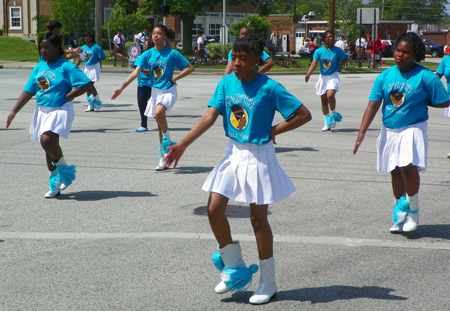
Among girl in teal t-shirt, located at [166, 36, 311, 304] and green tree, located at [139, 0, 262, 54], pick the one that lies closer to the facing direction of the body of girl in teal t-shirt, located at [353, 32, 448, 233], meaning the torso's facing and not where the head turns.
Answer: the girl in teal t-shirt

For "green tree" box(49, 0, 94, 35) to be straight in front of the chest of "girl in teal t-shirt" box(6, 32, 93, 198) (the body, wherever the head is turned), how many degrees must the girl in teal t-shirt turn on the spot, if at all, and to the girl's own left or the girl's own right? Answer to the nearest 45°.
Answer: approximately 135° to the girl's own right

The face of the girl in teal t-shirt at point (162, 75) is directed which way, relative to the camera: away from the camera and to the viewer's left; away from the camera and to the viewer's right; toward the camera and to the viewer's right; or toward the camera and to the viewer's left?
toward the camera and to the viewer's left

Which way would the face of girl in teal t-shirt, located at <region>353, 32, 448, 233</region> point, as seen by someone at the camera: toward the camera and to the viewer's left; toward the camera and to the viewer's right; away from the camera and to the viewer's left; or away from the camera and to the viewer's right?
toward the camera and to the viewer's left

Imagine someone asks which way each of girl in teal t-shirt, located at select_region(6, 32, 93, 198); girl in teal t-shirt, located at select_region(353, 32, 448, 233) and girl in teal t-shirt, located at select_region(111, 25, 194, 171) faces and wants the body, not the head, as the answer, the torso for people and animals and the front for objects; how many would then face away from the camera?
0

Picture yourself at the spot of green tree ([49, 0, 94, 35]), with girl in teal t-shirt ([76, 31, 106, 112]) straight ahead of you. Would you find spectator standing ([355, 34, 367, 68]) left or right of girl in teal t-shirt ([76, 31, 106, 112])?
left

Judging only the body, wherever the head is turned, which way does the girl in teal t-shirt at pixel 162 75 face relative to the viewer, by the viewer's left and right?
facing the viewer and to the left of the viewer

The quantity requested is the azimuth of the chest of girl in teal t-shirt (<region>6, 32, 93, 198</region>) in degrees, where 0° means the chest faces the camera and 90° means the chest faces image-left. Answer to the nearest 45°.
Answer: approximately 45°

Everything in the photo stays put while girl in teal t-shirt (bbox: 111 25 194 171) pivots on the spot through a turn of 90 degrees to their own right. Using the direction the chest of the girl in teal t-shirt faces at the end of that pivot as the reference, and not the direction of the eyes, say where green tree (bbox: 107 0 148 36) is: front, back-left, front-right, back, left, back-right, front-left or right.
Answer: front-right

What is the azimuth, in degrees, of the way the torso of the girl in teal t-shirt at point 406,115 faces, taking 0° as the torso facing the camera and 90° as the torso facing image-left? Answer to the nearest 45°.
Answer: approximately 45°

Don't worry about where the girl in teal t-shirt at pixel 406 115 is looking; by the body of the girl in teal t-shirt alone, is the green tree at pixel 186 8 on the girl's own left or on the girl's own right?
on the girl's own right

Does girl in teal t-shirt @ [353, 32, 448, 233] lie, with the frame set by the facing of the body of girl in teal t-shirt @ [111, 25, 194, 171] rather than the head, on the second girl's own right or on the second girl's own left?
on the second girl's own left

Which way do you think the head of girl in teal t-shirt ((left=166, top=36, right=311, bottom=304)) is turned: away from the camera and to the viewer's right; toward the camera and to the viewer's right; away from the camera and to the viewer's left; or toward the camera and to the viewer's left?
toward the camera and to the viewer's left

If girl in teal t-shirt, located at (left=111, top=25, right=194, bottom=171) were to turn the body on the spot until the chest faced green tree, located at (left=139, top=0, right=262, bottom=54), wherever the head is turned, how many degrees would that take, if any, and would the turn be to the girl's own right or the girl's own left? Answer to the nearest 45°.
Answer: approximately 135° to the girl's own right
